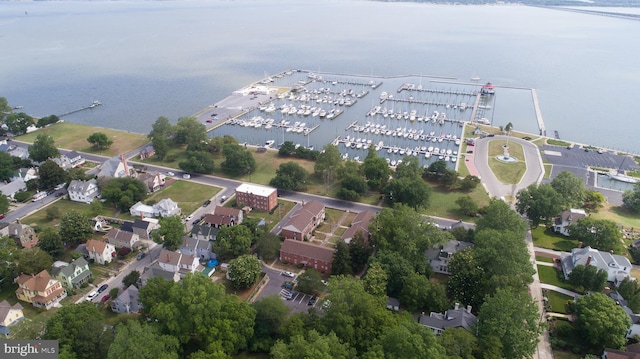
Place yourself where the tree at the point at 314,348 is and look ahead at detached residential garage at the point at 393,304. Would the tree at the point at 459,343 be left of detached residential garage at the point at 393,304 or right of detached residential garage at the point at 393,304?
right

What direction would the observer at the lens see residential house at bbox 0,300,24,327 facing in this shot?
facing the viewer and to the right of the viewer

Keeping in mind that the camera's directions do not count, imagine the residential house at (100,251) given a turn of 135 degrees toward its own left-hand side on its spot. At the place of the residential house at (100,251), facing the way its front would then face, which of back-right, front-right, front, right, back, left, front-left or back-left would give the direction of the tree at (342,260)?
back-right

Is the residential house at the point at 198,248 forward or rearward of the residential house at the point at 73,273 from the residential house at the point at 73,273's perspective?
forward

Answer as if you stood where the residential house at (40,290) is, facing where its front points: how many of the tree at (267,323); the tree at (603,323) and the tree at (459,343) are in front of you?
3

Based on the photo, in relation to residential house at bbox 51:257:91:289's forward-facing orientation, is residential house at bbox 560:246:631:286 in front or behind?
in front

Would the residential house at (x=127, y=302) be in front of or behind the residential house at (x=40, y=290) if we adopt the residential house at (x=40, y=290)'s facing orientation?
in front

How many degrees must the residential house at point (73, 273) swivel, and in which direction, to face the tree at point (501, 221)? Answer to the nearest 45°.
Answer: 0° — it already faces it
